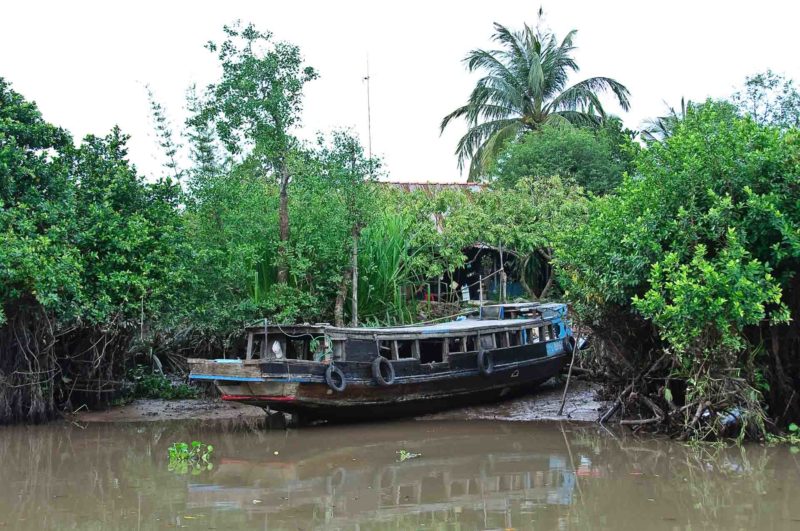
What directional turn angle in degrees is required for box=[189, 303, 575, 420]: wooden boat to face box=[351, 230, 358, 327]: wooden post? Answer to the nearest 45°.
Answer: approximately 45° to its left

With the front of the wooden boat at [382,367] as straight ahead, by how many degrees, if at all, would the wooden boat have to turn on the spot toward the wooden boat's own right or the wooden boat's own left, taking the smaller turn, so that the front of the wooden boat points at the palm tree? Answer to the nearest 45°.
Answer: approximately 45° to the wooden boat's own left

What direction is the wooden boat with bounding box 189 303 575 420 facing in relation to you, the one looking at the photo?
facing away from the viewer and to the right of the viewer

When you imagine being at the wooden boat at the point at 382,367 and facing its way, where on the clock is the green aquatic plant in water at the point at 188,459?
The green aquatic plant in water is roughly at 6 o'clock from the wooden boat.

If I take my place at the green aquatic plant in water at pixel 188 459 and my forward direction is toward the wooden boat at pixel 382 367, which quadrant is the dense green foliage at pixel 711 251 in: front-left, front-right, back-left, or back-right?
front-right
